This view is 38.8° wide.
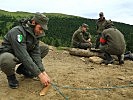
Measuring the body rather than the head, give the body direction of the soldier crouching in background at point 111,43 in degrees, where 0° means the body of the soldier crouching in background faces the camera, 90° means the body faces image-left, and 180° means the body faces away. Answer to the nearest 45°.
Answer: approximately 135°

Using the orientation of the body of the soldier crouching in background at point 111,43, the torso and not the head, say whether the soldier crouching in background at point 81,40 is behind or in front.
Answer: in front
